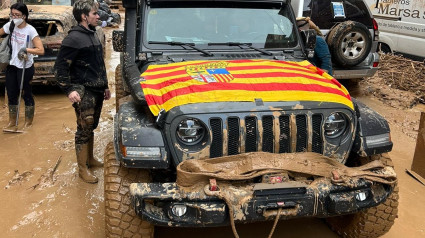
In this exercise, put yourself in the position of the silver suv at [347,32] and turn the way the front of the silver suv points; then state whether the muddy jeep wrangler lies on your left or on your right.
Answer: on your left

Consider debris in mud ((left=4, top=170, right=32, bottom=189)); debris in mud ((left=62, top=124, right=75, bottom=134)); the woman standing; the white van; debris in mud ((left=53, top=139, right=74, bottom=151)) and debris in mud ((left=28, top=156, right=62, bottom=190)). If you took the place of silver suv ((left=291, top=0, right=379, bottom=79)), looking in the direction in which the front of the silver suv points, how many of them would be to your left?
5

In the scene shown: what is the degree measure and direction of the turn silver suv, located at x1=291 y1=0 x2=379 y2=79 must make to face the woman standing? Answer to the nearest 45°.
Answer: approximately 90° to its left

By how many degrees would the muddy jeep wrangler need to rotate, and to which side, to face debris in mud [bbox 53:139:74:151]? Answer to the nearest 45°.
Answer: approximately 135° to its right

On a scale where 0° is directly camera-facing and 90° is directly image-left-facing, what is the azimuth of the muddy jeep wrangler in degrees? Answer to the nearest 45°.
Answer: approximately 0°

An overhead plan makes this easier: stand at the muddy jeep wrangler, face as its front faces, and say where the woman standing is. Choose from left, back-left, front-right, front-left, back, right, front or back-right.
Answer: back-right

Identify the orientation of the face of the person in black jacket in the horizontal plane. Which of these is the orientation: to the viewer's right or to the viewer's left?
to the viewer's right

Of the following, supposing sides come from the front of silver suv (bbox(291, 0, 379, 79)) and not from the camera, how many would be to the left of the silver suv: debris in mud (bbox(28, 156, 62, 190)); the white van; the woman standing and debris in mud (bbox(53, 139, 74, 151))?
3

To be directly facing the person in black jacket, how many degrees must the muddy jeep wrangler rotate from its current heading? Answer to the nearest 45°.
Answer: approximately 135° to its right

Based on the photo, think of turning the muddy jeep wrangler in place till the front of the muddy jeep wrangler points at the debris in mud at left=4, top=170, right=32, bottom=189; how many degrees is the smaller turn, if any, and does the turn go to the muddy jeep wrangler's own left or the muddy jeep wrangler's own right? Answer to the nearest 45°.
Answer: approximately 135° to the muddy jeep wrangler's own right

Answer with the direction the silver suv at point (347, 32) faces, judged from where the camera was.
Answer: facing away from the viewer and to the left of the viewer

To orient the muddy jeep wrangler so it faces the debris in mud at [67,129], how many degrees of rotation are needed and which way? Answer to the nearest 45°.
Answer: approximately 135° to its right

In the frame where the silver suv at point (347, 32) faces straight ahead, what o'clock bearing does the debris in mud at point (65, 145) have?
The debris in mud is roughly at 9 o'clock from the silver suv.

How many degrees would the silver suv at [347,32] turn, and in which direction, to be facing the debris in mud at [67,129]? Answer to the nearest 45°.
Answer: approximately 90° to its left

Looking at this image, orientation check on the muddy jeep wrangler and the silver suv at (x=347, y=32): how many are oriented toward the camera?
1

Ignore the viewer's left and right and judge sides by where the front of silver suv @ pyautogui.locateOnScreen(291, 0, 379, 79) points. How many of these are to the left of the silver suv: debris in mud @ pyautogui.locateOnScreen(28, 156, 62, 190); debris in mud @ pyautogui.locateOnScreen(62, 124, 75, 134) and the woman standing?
3
